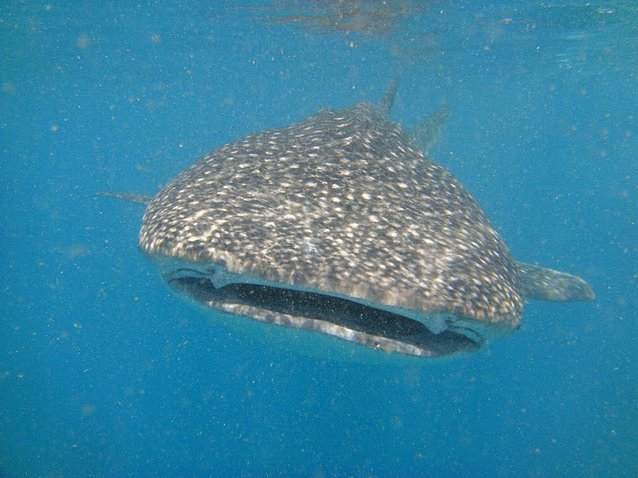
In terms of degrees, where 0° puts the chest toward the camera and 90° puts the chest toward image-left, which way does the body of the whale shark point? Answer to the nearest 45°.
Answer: approximately 0°
